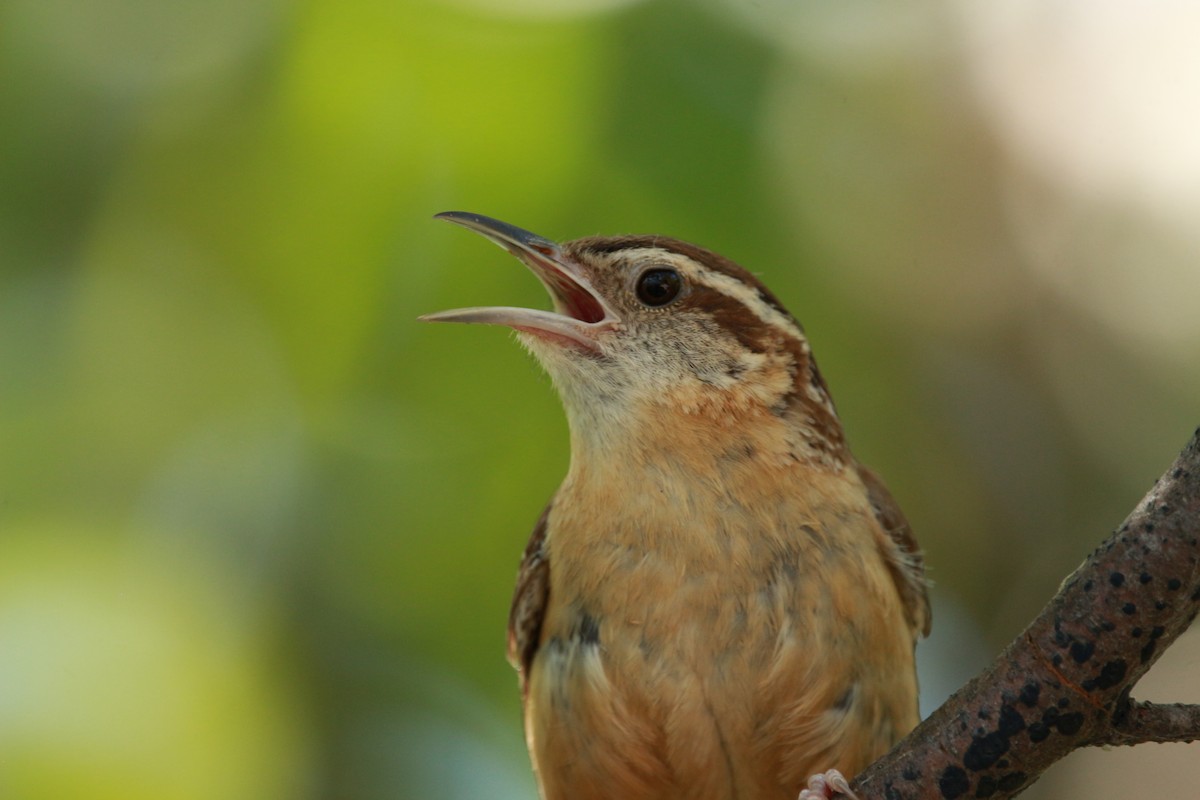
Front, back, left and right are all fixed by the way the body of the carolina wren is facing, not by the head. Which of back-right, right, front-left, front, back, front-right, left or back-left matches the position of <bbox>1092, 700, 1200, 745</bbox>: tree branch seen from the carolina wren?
front-left

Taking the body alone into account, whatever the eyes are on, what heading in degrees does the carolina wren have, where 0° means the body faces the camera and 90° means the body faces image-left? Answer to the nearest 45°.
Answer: approximately 0°
